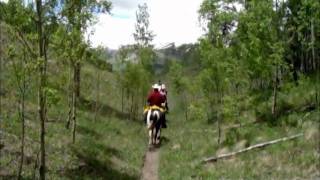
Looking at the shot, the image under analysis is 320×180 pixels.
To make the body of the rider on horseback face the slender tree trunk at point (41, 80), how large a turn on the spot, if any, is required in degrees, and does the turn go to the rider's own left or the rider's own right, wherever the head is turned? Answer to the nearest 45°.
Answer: approximately 180°

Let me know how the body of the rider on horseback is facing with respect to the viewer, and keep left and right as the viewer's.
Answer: facing away from the viewer
